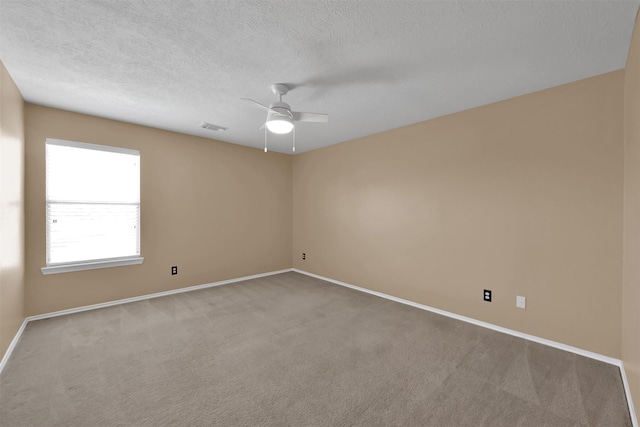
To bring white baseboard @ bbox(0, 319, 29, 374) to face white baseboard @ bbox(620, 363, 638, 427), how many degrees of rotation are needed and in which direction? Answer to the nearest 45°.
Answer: approximately 45° to its right

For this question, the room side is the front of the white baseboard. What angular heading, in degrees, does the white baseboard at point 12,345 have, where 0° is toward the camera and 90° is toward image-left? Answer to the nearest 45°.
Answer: approximately 270°

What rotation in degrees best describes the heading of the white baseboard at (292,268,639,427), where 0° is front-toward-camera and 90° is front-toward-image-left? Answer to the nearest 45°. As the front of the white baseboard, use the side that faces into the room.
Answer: approximately 45°

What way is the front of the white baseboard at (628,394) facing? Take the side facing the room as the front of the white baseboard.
to the viewer's left

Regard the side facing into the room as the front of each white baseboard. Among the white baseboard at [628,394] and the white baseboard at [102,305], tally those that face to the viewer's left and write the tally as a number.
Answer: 1

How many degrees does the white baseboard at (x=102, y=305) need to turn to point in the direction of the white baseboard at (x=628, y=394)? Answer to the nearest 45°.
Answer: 0° — it already faces it

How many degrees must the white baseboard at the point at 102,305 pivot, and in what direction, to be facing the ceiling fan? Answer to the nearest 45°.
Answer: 0° — it already faces it

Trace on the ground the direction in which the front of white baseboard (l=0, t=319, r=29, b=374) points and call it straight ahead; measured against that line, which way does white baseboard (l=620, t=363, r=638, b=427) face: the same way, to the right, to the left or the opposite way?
to the left

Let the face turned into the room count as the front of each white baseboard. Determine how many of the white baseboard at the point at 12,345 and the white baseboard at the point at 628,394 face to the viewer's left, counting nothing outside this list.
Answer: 1

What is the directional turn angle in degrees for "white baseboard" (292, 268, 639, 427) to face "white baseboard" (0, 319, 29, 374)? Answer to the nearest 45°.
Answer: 0° — it already faces it
